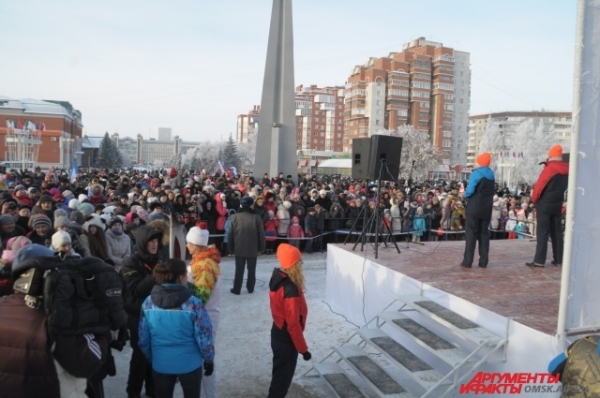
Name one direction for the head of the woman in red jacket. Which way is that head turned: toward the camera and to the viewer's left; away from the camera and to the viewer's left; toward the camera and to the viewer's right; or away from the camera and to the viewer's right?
away from the camera and to the viewer's right

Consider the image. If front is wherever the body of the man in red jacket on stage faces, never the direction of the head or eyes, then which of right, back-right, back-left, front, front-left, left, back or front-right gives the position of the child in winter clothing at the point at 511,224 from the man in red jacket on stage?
front-right

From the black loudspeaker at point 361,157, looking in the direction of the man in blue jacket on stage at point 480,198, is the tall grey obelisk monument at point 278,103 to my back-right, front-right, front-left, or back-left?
back-left

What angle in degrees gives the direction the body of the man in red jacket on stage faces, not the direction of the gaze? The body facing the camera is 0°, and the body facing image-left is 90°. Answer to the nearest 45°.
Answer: approximately 135°

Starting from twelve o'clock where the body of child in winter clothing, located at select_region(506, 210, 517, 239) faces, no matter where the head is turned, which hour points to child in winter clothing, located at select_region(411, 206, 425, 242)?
child in winter clothing, located at select_region(411, 206, 425, 242) is roughly at 2 o'clock from child in winter clothing, located at select_region(506, 210, 517, 239).

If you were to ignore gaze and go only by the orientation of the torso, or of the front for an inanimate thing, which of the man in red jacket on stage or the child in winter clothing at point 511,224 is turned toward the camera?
the child in winter clothing

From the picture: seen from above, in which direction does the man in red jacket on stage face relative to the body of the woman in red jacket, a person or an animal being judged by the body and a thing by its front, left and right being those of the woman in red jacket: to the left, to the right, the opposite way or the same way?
to the left

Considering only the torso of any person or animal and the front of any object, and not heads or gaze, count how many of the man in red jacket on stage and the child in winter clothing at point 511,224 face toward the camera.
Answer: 1

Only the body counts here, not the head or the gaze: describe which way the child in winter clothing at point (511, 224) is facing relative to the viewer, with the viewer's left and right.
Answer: facing the viewer

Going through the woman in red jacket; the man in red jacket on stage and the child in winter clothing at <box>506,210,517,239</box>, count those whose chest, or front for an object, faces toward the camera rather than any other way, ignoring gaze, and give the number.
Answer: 1

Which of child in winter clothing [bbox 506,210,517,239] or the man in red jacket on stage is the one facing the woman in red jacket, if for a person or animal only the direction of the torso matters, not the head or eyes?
the child in winter clothing

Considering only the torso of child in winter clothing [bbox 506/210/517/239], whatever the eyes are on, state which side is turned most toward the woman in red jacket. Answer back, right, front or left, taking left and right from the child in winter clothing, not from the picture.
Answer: front

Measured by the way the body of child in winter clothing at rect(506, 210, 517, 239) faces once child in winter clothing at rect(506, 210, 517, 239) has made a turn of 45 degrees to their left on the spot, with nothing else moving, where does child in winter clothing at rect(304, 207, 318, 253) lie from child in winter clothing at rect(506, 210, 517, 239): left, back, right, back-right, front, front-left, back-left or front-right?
right

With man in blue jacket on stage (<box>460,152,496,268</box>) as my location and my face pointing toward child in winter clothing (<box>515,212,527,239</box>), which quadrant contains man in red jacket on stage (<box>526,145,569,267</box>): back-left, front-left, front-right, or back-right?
front-right
